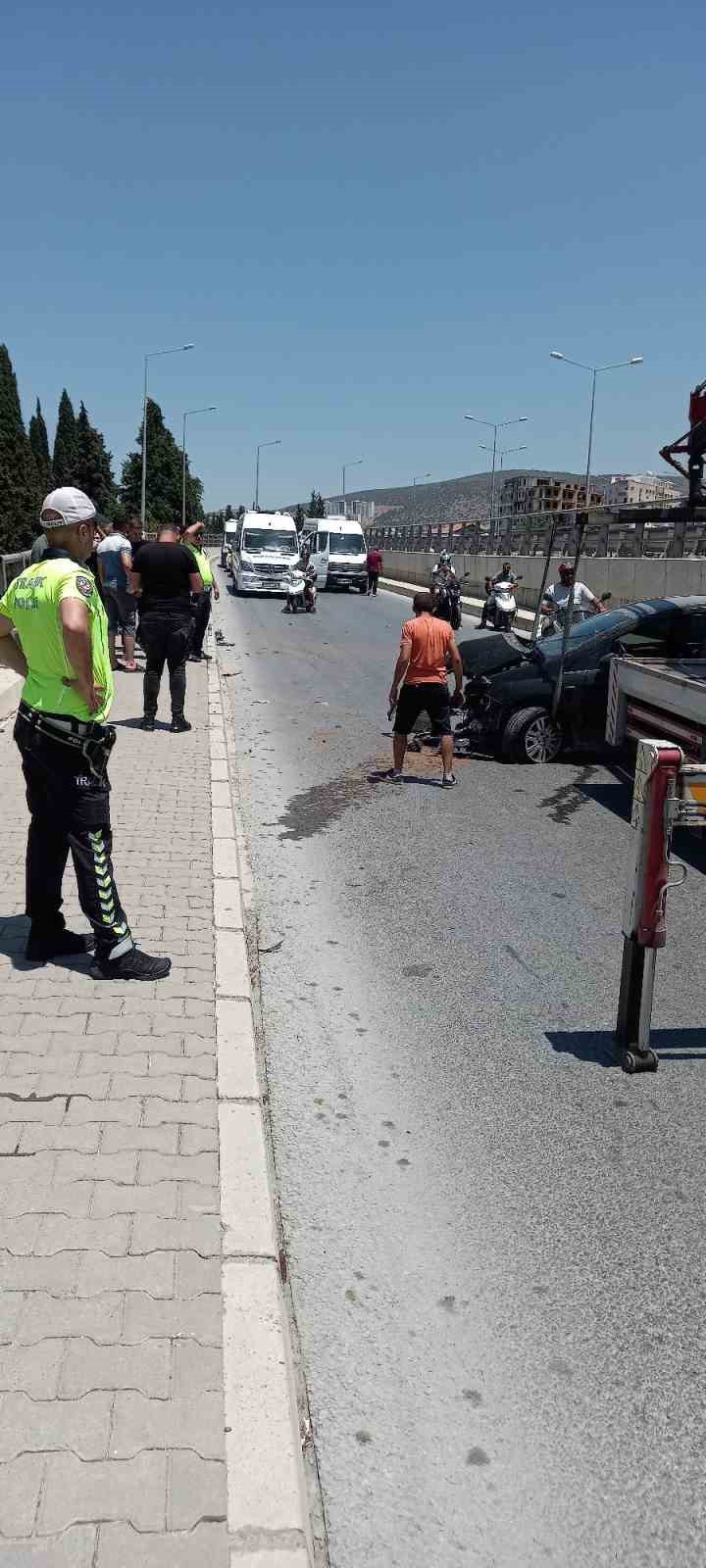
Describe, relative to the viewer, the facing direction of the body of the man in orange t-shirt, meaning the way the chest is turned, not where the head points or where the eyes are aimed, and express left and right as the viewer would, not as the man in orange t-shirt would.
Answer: facing away from the viewer

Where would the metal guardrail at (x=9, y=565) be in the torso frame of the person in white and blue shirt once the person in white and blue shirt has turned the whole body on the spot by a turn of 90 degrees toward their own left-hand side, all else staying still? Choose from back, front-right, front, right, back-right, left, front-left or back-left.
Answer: front

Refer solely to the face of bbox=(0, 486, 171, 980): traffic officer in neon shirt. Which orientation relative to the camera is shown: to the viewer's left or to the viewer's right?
to the viewer's right

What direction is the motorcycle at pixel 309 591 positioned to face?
toward the camera

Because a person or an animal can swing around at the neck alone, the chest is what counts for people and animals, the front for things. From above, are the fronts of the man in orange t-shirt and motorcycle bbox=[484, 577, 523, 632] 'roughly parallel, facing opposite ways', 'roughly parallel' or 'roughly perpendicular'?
roughly parallel, facing opposite ways

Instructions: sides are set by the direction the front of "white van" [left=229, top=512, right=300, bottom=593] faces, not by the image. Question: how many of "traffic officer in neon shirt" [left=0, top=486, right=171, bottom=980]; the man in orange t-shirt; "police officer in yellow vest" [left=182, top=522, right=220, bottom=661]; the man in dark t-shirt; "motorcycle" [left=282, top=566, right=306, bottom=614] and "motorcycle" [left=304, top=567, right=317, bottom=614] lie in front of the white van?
6

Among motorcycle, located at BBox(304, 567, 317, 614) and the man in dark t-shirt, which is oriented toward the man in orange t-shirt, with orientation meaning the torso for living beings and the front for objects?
the motorcycle

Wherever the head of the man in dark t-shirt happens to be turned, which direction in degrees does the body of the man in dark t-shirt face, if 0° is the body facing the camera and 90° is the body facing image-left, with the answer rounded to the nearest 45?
approximately 180°

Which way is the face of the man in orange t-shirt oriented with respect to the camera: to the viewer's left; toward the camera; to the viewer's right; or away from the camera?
away from the camera

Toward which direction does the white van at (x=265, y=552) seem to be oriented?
toward the camera

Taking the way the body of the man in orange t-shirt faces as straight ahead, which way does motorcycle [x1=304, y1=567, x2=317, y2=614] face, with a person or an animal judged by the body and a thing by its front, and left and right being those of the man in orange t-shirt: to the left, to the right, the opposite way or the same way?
the opposite way

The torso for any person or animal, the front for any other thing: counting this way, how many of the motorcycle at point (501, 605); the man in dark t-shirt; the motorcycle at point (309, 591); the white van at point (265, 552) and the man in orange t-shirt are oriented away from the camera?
2

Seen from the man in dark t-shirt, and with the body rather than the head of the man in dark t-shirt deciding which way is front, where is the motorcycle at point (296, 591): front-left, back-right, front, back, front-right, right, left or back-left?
front

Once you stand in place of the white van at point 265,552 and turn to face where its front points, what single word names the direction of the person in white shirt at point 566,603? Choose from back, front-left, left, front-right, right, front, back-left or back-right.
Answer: front

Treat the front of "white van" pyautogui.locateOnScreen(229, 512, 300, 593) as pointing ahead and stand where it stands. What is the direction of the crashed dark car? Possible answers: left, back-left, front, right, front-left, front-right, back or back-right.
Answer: front

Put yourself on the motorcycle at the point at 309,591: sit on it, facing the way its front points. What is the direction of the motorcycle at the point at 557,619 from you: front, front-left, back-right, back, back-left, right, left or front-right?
front
